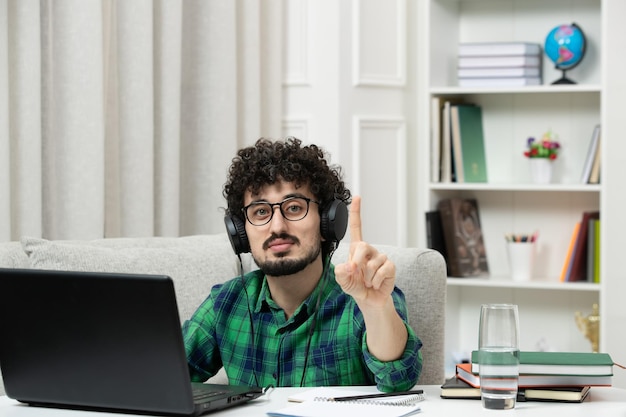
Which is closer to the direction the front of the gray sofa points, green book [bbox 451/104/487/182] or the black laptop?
the black laptop

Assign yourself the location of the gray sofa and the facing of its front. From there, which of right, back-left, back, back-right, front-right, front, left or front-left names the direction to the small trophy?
back-left

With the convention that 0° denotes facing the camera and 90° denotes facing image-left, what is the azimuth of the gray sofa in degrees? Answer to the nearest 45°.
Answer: approximately 0°

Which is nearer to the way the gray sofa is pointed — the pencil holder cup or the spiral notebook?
the spiral notebook

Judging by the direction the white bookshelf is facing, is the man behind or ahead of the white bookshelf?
ahead

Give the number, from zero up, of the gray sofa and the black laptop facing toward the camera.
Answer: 1

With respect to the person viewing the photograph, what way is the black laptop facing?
facing away from the viewer and to the right of the viewer

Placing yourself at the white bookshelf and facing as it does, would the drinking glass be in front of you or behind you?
in front
